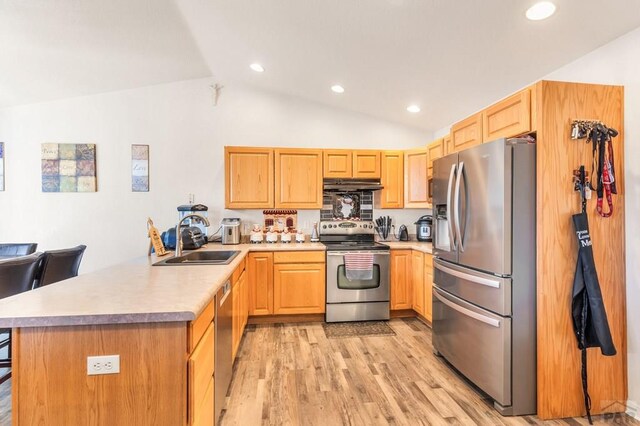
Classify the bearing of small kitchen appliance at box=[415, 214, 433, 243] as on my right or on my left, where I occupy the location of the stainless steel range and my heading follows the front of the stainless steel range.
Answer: on my left

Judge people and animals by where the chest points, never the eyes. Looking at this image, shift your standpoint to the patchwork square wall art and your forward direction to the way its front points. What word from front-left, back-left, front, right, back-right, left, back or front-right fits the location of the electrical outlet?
front

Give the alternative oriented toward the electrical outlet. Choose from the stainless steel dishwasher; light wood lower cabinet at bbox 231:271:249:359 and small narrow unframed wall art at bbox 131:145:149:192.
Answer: the small narrow unframed wall art

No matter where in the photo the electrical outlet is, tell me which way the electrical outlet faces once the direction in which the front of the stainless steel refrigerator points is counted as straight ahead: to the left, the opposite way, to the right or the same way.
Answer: to the left

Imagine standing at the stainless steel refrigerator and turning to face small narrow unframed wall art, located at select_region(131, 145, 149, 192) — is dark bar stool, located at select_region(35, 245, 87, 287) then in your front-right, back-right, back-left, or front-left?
front-left

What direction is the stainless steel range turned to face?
toward the camera

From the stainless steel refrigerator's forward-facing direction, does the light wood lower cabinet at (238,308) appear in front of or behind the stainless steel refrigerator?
in front

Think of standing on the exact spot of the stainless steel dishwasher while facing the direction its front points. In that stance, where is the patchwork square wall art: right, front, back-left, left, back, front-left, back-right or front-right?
back-left

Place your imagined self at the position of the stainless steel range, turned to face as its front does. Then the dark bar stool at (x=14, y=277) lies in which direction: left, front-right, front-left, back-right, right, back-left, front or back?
front-right

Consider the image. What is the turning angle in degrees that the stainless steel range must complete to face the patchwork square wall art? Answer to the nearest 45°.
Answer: approximately 90° to its right

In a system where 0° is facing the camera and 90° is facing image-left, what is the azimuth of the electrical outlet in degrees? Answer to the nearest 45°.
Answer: approximately 0°

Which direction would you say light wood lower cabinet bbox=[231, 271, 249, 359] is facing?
to the viewer's right

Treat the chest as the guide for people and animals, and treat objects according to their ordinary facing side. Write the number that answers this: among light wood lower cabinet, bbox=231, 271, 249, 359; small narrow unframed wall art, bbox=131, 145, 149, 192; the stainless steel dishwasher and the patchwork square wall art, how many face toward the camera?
2

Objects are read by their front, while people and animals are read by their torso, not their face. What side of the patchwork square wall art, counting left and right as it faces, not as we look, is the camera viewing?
front

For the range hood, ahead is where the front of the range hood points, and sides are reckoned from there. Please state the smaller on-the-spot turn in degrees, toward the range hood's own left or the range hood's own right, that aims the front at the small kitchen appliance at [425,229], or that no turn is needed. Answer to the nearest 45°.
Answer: approximately 90° to the range hood's own left

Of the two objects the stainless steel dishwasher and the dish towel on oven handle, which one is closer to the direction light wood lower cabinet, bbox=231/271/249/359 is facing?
the dish towel on oven handle

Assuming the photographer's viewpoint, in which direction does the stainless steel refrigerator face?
facing the viewer and to the left of the viewer

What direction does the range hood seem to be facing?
toward the camera
